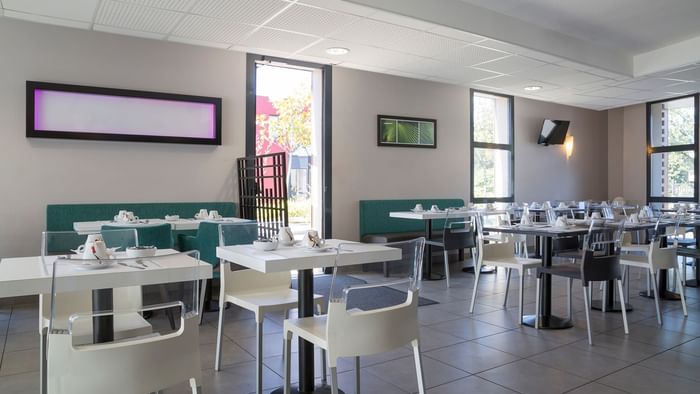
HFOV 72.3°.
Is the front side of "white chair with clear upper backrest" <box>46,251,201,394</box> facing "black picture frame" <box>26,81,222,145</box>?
yes

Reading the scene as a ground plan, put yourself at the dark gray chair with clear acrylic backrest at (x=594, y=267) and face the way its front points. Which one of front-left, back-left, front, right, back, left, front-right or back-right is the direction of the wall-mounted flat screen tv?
front-right

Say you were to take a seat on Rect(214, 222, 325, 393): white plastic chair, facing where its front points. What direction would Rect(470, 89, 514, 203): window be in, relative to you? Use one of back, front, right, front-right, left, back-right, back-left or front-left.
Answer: left

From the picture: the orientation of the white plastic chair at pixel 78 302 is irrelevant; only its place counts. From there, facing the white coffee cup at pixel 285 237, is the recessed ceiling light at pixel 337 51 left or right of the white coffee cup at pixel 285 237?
left

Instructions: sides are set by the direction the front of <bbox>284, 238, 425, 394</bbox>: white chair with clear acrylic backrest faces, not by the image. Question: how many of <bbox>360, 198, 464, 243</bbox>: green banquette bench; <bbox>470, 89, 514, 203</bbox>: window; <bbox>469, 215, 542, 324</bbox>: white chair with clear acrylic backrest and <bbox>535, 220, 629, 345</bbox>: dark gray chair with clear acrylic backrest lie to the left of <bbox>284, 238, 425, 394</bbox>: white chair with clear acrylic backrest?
0

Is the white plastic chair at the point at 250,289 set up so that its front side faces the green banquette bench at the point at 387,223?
no

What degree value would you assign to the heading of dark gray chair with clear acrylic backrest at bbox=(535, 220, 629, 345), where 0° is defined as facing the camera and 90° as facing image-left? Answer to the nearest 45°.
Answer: approximately 135°

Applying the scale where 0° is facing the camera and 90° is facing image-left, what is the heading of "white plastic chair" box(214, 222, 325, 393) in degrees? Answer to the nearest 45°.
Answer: approximately 315°

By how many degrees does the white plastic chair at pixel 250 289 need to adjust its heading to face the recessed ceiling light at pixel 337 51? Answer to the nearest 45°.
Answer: approximately 135° to its left

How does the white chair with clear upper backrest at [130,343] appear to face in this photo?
away from the camera

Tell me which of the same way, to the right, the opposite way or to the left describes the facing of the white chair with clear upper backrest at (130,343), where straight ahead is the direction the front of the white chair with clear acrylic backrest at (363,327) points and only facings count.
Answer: the same way

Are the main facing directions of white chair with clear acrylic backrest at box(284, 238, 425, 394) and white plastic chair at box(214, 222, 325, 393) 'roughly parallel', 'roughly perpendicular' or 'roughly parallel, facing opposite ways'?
roughly parallel, facing opposite ways
